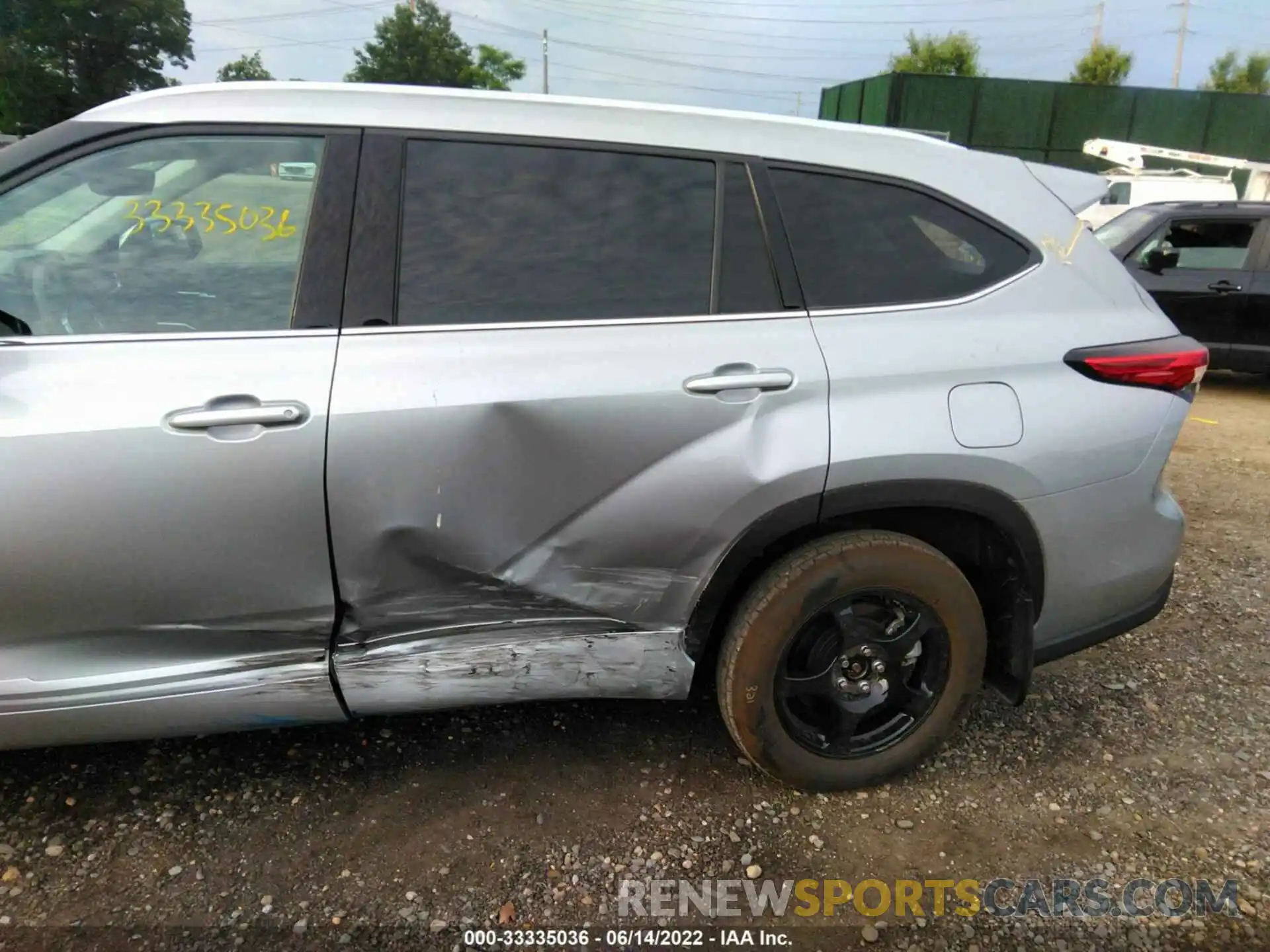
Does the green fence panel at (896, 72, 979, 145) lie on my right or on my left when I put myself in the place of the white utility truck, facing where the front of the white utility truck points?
on my right

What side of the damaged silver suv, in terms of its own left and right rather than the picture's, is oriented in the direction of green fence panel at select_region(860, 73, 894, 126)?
right

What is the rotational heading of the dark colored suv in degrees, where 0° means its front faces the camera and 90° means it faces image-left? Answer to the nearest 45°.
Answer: approximately 90°

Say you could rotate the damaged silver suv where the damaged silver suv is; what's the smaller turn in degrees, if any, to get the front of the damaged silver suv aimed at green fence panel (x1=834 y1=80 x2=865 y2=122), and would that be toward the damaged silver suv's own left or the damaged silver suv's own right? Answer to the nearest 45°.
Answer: approximately 90° to the damaged silver suv's own right

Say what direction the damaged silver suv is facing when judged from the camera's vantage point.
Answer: facing to the left of the viewer

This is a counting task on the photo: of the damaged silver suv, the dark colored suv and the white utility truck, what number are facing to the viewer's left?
3

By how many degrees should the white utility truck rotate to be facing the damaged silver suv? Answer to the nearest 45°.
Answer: approximately 90° to its left

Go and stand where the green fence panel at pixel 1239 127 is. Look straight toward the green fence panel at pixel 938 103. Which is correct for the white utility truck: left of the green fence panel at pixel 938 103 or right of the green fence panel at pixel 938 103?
left

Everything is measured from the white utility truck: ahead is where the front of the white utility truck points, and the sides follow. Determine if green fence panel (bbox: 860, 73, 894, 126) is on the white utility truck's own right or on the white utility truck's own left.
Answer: on the white utility truck's own right

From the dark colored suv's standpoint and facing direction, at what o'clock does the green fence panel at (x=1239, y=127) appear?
The green fence panel is roughly at 3 o'clock from the dark colored suv.

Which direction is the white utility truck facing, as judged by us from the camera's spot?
facing to the left of the viewer

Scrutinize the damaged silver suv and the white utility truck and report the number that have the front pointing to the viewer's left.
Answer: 2
